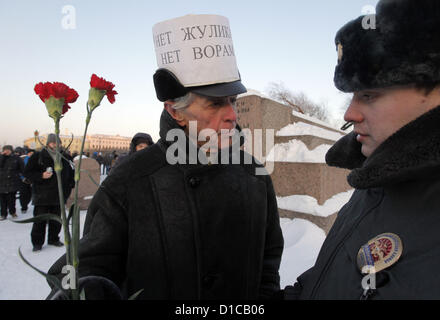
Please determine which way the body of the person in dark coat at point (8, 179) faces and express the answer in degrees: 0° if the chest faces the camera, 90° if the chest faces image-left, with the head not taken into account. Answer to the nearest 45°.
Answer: approximately 0°

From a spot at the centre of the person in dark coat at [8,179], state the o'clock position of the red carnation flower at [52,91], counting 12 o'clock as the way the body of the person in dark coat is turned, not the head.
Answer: The red carnation flower is roughly at 12 o'clock from the person in dark coat.

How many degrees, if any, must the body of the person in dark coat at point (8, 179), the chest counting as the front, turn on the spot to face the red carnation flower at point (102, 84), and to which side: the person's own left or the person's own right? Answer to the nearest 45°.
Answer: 0° — they already face it

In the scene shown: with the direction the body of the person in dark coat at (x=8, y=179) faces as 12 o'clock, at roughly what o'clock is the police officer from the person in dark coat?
The police officer is roughly at 12 o'clock from the person in dark coat.

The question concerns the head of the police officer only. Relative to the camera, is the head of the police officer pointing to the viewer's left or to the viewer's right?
to the viewer's left

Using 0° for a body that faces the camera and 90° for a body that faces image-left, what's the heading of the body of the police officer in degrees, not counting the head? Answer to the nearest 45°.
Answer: approximately 45°
